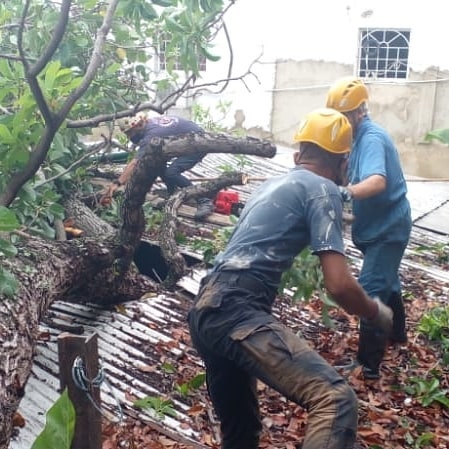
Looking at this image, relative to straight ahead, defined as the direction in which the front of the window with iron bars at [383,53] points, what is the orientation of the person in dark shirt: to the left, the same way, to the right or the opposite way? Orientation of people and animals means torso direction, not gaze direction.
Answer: to the right

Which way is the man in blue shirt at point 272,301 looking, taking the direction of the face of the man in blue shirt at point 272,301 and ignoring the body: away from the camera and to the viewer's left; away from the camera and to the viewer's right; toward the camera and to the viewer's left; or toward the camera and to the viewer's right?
away from the camera and to the viewer's right

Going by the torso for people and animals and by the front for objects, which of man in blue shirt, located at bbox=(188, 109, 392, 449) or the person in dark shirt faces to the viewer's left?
the person in dark shirt

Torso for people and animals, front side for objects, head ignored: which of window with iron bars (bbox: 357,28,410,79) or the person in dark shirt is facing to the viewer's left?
the person in dark shirt

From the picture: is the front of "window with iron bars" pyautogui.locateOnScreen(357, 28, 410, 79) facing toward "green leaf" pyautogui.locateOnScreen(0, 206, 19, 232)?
yes

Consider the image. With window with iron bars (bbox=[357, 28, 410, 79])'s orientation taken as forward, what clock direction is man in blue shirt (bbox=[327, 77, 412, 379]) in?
The man in blue shirt is roughly at 12 o'clock from the window with iron bars.

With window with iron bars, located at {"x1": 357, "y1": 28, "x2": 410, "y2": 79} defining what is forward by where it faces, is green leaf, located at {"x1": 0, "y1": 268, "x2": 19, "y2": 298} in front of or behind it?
in front

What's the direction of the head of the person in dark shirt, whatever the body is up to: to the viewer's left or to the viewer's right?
to the viewer's left

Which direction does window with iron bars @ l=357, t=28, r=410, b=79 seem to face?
toward the camera

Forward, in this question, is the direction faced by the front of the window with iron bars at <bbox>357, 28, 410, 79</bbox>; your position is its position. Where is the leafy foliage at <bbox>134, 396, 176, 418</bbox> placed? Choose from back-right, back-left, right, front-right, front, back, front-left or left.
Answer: front

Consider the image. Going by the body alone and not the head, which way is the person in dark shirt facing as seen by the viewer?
to the viewer's left

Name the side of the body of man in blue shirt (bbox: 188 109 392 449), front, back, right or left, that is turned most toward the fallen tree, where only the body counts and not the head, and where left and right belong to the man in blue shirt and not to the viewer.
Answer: left

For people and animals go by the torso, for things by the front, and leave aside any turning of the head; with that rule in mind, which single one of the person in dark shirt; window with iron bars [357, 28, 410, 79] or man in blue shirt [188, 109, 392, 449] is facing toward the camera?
the window with iron bars

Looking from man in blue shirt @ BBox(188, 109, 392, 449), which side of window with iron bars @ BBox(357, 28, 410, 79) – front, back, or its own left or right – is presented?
front

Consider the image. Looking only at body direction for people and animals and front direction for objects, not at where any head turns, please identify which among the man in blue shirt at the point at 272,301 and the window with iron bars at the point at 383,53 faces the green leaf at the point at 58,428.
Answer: the window with iron bars
